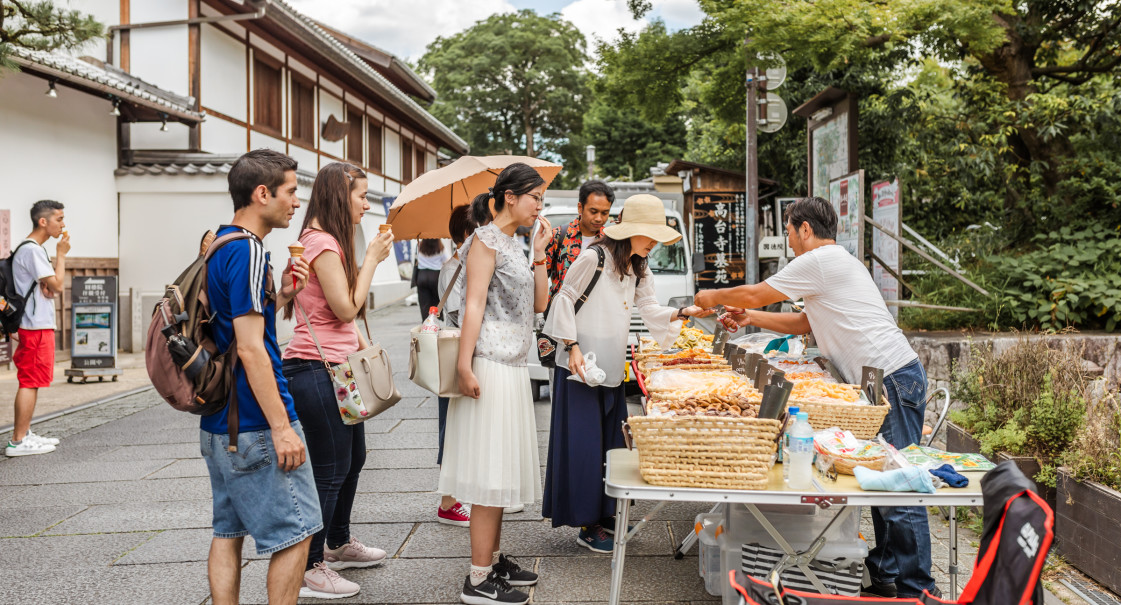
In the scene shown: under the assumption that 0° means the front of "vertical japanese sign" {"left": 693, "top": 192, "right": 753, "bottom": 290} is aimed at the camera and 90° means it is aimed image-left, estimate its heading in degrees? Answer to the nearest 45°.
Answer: approximately 0°

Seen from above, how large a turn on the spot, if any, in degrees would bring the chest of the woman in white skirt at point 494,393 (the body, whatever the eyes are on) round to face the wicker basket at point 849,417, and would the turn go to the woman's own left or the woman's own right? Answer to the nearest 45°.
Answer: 0° — they already face it

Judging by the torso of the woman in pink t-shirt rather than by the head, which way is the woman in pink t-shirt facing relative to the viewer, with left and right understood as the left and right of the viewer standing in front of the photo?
facing to the right of the viewer

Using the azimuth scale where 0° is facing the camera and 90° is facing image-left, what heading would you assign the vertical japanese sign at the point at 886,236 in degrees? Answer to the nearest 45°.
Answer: approximately 45°

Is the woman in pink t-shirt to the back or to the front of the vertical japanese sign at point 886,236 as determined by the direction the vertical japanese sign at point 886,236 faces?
to the front

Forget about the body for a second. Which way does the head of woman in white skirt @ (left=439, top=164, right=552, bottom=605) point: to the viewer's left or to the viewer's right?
to the viewer's right

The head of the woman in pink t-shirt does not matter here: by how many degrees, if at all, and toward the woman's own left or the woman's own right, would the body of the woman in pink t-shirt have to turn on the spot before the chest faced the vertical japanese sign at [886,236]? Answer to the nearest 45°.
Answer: approximately 45° to the woman's own left

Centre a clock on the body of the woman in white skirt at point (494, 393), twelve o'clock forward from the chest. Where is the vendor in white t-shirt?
The vendor in white t-shirt is roughly at 12 o'clock from the woman in white skirt.

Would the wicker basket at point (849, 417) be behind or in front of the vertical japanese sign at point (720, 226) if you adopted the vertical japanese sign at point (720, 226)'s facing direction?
in front

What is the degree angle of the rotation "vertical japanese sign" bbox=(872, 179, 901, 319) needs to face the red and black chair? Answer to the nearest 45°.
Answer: approximately 45° to its left

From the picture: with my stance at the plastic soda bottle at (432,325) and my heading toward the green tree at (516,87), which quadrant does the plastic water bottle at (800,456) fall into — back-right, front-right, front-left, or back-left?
back-right

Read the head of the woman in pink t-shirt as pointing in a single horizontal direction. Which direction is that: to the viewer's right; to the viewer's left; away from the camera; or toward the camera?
to the viewer's right
